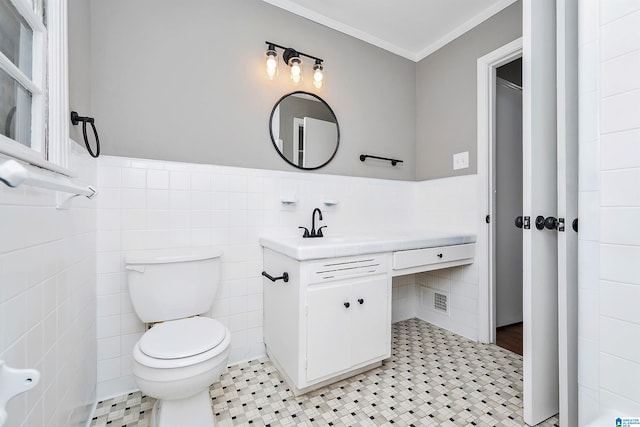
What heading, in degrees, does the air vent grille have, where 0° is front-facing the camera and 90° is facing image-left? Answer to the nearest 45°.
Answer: approximately 45°

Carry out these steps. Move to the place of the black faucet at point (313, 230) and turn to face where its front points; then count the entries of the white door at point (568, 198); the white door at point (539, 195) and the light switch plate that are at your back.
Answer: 0

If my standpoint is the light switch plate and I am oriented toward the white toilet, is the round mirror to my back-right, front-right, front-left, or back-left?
front-right

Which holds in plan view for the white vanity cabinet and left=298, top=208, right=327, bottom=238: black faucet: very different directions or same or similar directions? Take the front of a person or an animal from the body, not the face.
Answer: same or similar directions

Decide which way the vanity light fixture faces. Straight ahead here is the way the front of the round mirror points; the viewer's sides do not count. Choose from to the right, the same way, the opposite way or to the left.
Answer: the same way

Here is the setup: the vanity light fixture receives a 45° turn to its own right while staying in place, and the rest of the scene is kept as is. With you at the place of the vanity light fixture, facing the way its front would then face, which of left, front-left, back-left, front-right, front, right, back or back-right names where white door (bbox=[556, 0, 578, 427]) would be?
front-left

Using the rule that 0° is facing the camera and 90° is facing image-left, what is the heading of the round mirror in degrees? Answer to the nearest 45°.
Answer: approximately 315°

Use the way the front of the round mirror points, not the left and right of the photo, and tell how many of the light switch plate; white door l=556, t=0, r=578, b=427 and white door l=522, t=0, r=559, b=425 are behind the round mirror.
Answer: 0

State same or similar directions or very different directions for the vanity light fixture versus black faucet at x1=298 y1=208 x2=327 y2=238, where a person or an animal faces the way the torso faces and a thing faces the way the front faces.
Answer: same or similar directions

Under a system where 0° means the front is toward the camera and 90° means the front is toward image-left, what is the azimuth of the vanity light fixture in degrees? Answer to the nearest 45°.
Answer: approximately 315°

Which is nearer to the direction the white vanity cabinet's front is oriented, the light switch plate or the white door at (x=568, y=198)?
the white door

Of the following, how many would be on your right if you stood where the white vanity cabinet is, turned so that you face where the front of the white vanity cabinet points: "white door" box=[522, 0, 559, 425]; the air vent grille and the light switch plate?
0

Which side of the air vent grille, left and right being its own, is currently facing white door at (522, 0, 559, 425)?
left

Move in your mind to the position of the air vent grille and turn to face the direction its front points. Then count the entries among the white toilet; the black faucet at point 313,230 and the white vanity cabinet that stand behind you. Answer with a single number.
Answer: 0

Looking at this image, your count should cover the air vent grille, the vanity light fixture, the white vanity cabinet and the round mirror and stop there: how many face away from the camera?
0
